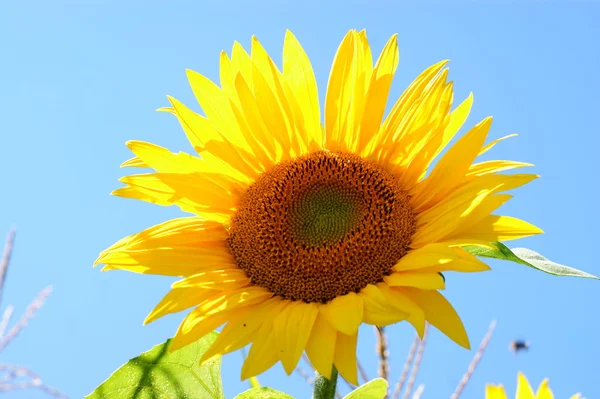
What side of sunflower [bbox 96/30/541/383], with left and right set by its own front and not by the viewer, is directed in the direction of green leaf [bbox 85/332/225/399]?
right

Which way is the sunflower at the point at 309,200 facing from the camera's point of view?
toward the camera
